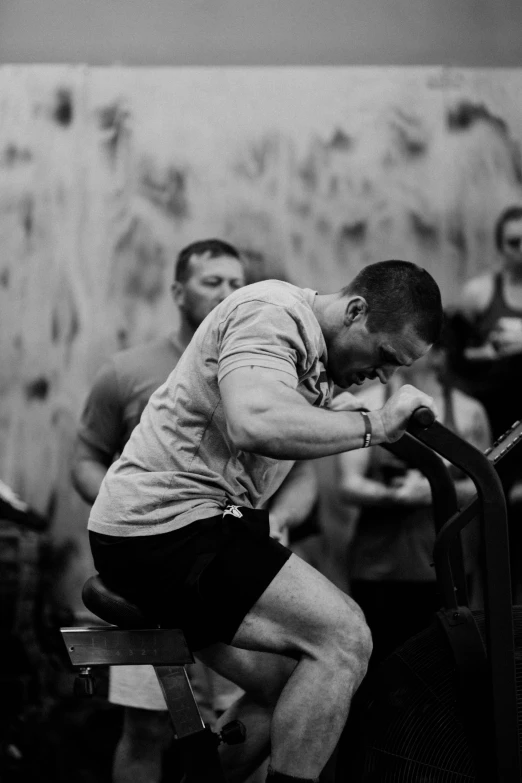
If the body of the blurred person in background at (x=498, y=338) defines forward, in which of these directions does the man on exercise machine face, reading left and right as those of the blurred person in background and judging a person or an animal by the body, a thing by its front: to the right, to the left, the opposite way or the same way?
to the left

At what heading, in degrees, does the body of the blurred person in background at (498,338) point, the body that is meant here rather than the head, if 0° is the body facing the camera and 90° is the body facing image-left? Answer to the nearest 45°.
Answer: approximately 0°

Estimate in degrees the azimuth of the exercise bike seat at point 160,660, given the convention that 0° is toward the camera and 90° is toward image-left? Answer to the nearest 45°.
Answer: approximately 270°

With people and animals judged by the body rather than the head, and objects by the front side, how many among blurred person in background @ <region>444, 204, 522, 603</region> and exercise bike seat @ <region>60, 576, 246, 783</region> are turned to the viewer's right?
1

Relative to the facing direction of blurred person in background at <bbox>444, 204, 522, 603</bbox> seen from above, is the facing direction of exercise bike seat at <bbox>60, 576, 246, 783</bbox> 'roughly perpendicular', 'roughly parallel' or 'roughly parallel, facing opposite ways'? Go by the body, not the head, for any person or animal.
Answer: roughly perpendicular

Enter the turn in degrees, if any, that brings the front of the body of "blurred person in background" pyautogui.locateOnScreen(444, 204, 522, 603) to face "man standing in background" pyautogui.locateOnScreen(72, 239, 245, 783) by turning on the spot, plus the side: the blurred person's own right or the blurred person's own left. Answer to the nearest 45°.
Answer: approximately 45° to the blurred person's own right

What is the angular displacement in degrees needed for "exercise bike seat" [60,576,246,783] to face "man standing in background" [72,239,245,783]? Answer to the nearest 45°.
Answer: approximately 90° to its left

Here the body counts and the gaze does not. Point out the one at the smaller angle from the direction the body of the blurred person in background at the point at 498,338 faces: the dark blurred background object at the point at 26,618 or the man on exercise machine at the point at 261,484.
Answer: the man on exercise machine

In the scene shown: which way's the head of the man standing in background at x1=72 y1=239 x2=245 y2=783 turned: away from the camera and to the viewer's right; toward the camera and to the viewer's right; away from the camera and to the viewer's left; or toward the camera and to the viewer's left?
toward the camera and to the viewer's right

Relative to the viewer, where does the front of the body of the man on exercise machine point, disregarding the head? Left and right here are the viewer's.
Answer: facing to the right of the viewer

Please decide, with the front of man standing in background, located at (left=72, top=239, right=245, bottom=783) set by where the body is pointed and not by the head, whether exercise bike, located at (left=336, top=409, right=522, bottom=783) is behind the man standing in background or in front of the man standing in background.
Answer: in front
